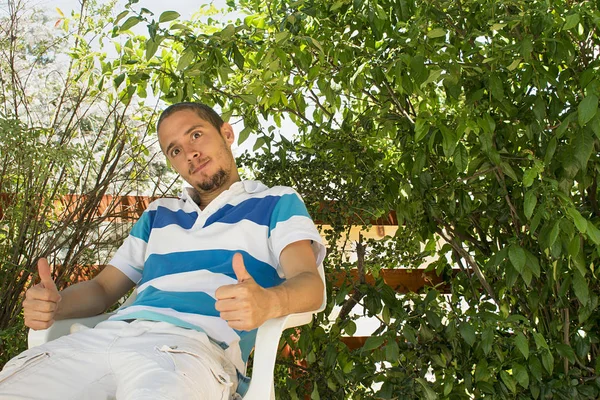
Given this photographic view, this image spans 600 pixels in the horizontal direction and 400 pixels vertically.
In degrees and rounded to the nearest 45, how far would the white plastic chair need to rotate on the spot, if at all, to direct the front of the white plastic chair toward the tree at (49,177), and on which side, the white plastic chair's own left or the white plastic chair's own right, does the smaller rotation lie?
approximately 90° to the white plastic chair's own right

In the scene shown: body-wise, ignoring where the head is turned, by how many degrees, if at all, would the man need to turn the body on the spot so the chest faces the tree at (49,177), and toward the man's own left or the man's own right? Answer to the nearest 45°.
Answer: approximately 90° to the man's own right

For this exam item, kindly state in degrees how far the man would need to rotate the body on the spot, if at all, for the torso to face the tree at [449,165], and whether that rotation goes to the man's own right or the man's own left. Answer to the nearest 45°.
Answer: approximately 135° to the man's own left

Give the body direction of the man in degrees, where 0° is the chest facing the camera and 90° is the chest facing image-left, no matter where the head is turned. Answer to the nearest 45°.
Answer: approximately 45°

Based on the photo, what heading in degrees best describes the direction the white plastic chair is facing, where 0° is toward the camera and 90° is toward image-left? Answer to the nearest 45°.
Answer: approximately 45°

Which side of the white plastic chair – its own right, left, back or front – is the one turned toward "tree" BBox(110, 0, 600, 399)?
back
